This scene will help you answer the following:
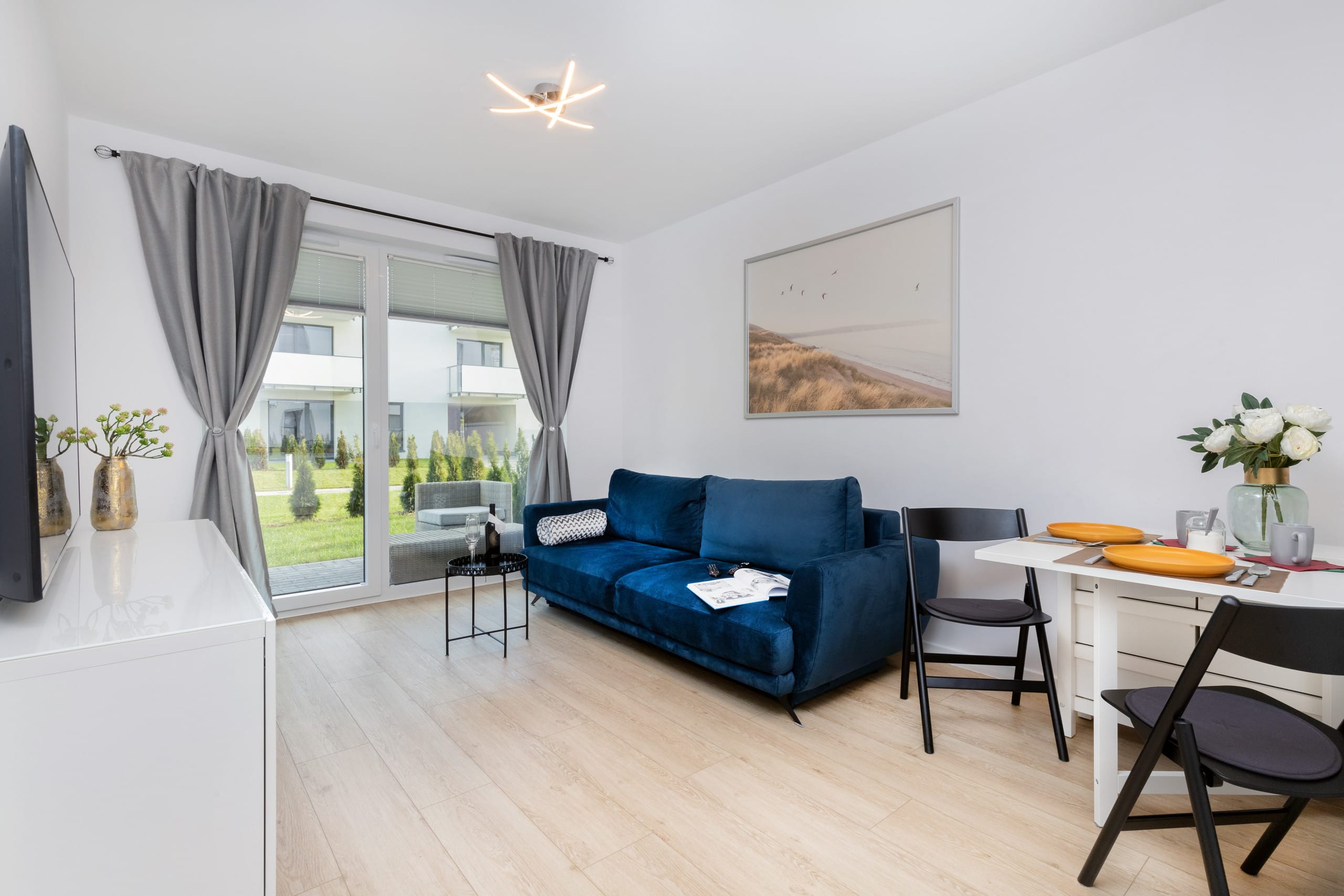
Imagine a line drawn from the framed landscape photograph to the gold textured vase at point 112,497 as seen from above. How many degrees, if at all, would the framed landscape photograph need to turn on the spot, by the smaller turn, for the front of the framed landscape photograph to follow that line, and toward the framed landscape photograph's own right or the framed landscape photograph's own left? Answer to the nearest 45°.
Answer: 0° — it already faces it

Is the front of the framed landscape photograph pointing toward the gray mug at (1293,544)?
no

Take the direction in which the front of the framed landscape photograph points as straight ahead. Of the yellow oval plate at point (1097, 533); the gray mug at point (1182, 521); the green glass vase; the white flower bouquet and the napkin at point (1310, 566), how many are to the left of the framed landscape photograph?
5

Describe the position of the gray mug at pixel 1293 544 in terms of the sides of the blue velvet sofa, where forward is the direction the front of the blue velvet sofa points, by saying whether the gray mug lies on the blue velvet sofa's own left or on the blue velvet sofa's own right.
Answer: on the blue velvet sofa's own left

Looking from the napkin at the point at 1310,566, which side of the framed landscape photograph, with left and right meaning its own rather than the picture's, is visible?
left

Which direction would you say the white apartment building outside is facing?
toward the camera

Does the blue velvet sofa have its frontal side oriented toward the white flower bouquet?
no

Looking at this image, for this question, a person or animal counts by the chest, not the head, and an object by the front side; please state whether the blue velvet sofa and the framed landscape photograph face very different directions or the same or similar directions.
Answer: same or similar directions

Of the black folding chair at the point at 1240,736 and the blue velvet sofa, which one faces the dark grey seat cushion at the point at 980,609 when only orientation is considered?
the black folding chair

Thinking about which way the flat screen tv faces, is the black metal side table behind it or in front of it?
in front

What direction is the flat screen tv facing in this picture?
to the viewer's right

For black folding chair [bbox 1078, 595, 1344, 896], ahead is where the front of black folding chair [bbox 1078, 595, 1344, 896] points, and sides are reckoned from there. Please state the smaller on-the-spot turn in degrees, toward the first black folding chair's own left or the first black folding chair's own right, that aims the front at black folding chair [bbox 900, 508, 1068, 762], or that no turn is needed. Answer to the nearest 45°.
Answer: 0° — it already faces it

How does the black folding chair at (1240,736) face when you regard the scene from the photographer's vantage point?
facing away from the viewer and to the left of the viewer

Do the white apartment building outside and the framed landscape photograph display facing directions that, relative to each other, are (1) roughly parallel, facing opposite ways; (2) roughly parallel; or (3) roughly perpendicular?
roughly perpendicular

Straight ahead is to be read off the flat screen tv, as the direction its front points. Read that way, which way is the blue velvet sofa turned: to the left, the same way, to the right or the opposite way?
the opposite way
